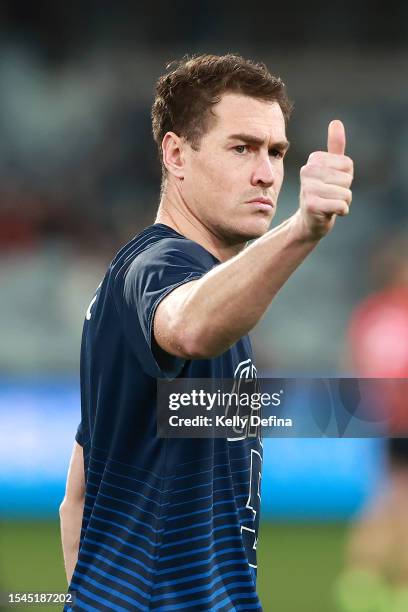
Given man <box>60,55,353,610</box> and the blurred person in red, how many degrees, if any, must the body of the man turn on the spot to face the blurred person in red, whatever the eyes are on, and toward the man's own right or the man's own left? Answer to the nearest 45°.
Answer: approximately 90° to the man's own left

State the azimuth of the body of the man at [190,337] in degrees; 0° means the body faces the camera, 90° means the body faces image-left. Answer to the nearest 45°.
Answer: approximately 270°
